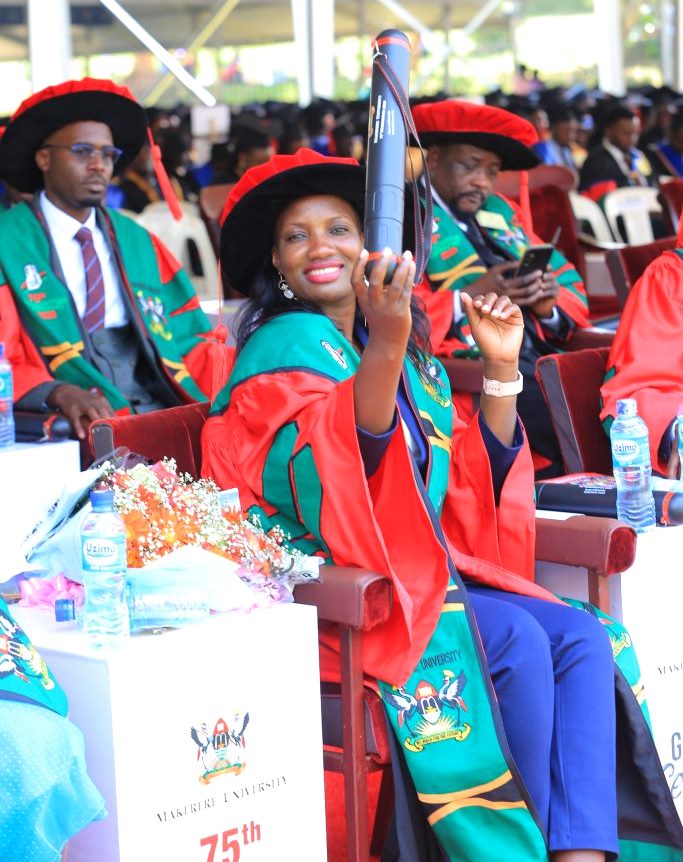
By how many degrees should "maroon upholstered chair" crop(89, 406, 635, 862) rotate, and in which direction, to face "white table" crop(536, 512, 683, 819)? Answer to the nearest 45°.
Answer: approximately 90° to its left

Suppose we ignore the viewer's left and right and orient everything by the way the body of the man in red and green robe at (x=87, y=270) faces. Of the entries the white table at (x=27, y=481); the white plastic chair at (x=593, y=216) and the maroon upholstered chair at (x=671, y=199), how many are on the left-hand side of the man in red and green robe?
2

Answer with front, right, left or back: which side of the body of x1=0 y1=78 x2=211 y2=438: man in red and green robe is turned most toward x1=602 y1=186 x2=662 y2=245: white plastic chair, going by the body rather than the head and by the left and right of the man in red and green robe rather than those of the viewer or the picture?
left

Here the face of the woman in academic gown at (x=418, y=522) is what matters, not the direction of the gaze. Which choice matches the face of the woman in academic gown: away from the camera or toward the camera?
toward the camera

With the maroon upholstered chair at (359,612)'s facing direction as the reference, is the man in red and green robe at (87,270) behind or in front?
behind

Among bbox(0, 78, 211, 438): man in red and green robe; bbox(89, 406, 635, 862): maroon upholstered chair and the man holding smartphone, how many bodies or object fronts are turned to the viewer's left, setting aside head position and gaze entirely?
0

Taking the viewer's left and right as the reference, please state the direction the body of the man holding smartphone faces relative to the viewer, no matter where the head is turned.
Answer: facing the viewer and to the right of the viewer

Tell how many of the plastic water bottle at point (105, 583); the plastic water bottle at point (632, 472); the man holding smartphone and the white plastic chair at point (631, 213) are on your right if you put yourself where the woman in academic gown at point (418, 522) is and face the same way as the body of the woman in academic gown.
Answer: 1

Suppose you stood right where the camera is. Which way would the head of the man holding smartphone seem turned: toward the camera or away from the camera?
toward the camera

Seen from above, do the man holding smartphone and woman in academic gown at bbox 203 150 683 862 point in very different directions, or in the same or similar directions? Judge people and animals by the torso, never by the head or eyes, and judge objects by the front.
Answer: same or similar directions

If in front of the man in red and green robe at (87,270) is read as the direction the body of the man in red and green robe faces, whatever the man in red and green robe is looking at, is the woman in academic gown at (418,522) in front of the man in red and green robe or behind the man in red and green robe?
in front

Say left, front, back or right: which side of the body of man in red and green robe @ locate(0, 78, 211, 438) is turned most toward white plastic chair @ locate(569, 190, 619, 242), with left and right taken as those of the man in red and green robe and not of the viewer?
left

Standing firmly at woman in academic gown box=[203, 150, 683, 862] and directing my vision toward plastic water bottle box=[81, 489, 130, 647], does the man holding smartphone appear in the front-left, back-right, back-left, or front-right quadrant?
back-right
